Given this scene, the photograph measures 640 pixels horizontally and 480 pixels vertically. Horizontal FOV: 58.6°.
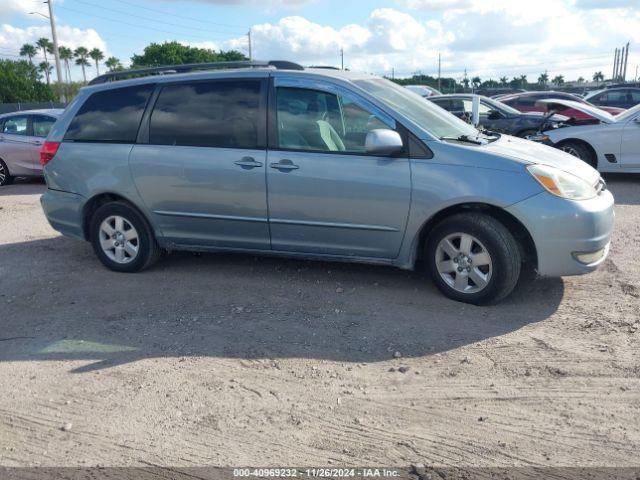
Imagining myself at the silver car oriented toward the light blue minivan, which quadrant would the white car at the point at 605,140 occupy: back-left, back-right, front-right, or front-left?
front-left

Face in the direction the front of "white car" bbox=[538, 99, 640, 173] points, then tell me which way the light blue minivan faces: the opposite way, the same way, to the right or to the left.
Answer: the opposite way

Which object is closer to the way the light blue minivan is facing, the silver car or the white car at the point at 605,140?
the white car

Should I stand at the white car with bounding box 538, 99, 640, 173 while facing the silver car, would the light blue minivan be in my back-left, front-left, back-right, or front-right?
front-left

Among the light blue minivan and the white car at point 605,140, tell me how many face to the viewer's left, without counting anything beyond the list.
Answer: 1

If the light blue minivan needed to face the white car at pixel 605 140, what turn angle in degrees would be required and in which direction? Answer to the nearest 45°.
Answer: approximately 45° to its left

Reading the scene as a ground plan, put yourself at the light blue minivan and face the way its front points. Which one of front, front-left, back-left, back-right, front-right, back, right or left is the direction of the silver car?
back-left

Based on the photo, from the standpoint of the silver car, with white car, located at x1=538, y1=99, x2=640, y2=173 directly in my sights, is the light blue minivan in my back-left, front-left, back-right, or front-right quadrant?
front-right

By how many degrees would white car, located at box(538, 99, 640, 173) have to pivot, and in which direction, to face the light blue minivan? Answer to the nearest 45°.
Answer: approximately 90° to its left

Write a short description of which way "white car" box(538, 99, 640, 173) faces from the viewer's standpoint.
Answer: facing to the left of the viewer

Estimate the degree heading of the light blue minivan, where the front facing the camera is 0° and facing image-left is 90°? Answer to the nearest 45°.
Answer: approximately 270°
